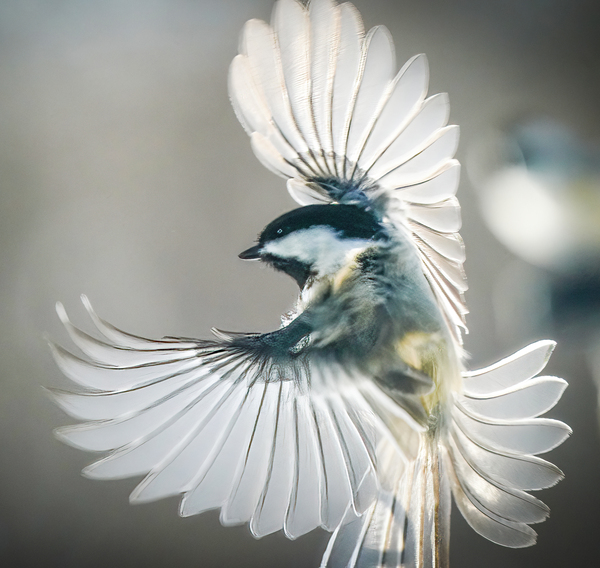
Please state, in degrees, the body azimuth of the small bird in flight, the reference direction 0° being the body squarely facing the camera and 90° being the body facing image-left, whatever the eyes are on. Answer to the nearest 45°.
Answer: approximately 90°
